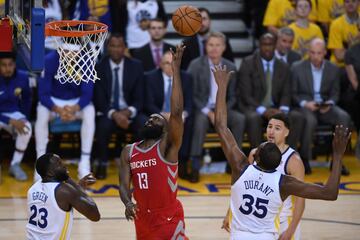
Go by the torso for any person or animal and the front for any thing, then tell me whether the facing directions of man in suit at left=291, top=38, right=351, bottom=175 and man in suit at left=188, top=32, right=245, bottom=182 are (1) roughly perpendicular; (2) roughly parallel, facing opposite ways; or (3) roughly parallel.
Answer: roughly parallel

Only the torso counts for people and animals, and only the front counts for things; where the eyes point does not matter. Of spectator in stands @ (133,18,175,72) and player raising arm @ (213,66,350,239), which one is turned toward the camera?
the spectator in stands

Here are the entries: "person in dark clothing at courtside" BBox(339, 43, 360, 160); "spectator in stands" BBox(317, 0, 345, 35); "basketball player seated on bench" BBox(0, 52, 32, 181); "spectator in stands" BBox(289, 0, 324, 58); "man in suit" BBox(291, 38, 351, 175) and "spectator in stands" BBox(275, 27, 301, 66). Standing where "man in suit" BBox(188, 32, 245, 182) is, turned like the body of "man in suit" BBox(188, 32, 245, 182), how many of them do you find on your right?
1

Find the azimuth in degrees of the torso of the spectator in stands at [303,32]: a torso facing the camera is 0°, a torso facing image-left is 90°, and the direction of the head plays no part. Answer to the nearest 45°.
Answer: approximately 0°

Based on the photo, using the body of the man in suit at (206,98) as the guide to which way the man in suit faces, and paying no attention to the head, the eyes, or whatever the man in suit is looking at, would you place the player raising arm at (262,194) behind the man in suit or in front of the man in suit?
in front

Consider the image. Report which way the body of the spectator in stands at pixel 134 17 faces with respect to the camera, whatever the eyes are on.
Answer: toward the camera

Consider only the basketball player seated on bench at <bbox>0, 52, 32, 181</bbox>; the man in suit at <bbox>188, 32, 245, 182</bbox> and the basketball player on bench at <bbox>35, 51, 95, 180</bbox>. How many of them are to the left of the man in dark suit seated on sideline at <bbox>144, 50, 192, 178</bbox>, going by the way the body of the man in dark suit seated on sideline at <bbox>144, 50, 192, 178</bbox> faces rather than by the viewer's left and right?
1

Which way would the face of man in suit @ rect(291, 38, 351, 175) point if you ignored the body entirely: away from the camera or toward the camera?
toward the camera

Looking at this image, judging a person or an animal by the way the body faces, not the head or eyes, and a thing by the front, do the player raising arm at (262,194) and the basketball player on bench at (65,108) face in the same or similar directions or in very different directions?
very different directions

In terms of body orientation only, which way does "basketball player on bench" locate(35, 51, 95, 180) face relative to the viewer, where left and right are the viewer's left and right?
facing the viewer

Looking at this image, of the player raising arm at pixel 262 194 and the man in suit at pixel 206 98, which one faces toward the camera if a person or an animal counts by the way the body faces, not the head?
the man in suit

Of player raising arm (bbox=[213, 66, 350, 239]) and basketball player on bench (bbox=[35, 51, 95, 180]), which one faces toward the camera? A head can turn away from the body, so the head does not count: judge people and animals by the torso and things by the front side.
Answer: the basketball player on bench

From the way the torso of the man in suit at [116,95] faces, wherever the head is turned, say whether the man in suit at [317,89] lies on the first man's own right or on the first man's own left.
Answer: on the first man's own left

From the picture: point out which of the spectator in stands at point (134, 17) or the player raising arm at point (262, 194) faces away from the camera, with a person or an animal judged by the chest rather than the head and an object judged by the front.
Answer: the player raising arm

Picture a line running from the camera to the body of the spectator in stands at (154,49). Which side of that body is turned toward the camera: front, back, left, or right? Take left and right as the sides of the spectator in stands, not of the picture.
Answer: front

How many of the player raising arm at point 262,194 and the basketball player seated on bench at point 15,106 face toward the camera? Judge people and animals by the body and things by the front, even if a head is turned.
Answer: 1

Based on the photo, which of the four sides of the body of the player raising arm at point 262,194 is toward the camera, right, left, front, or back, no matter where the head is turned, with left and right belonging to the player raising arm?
back
